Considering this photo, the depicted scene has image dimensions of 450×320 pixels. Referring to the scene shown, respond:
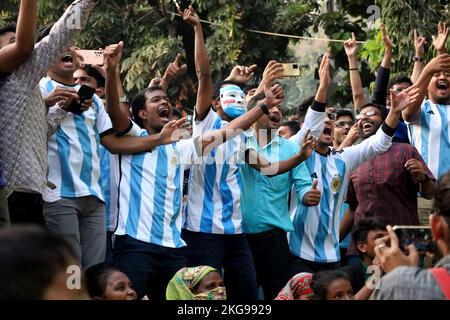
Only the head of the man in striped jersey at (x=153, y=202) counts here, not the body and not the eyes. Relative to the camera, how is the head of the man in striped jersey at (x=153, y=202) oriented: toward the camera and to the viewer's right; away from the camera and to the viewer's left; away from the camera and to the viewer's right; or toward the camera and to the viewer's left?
toward the camera and to the viewer's right

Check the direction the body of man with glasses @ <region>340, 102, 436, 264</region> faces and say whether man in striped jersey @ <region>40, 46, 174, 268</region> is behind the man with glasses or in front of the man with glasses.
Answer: in front

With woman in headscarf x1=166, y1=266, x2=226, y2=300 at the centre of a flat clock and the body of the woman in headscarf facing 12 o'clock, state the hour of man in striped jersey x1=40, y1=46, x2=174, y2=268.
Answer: The man in striped jersey is roughly at 5 o'clock from the woman in headscarf.

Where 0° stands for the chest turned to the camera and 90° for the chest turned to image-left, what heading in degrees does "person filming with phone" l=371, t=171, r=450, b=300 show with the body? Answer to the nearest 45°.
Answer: approximately 135°

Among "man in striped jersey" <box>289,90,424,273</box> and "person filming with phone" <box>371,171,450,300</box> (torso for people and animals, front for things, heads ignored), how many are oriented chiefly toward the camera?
1

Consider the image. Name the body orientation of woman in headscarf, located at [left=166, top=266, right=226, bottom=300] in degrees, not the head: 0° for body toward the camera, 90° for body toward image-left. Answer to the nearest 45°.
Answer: approximately 315°
